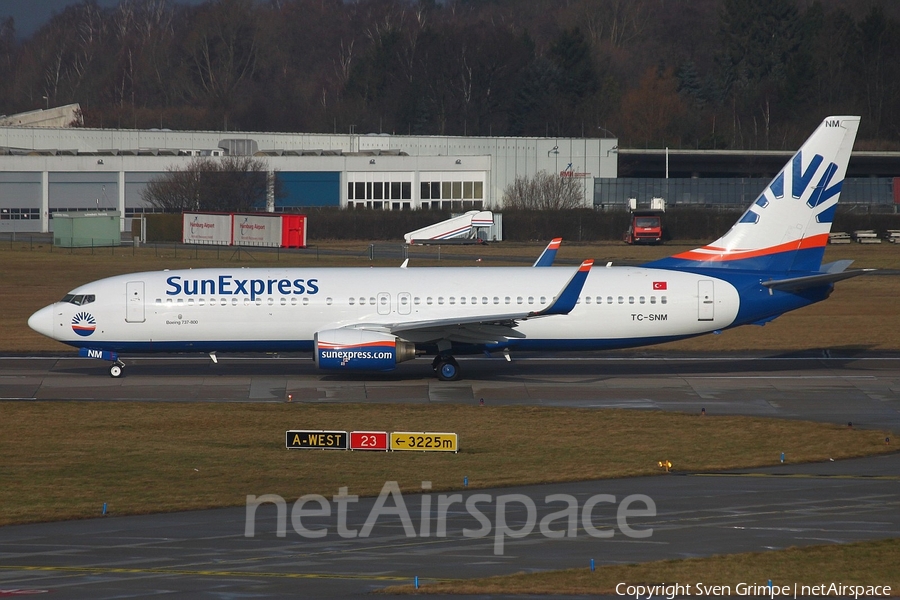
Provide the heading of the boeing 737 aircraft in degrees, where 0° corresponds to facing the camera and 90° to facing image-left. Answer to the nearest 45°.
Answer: approximately 90°
